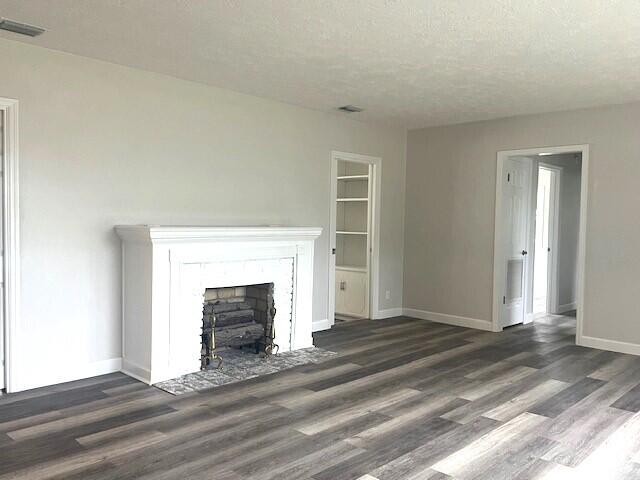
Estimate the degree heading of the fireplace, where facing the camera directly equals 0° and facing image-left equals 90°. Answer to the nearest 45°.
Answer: approximately 315°

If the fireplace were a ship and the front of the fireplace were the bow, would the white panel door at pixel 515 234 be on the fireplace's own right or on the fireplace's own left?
on the fireplace's own left
